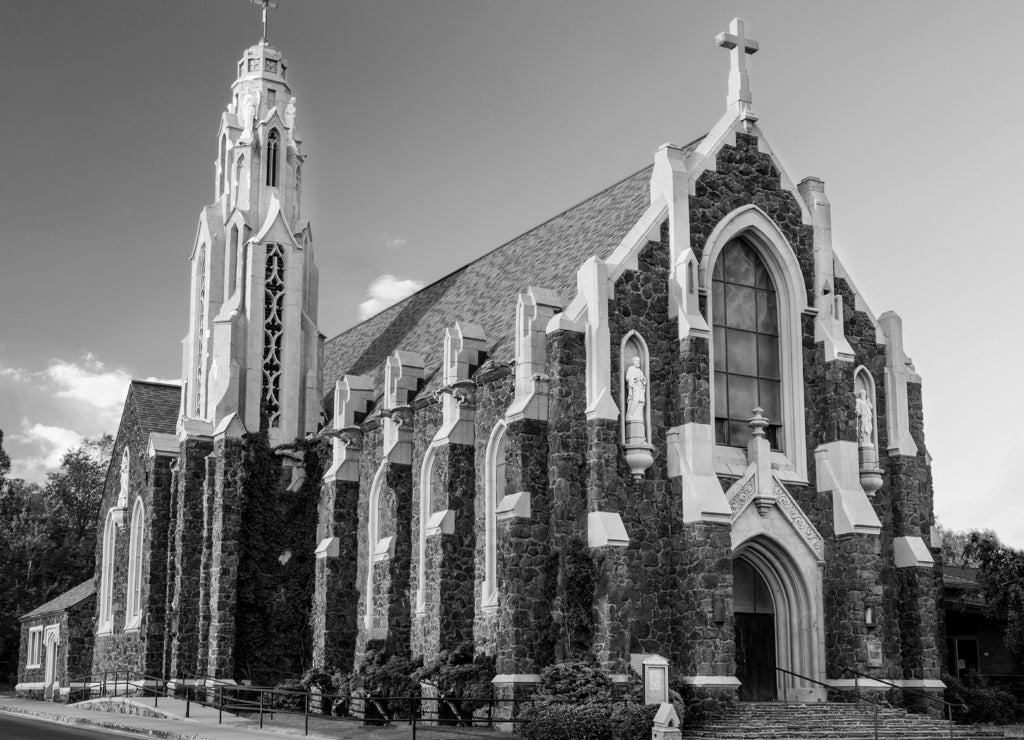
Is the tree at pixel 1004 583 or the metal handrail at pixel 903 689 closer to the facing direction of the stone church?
the metal handrail

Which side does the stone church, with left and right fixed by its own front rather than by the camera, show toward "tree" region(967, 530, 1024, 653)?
left

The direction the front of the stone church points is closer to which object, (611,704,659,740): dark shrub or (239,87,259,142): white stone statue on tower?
the dark shrub

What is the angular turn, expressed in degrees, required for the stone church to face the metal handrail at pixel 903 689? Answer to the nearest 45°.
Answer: approximately 45° to its left

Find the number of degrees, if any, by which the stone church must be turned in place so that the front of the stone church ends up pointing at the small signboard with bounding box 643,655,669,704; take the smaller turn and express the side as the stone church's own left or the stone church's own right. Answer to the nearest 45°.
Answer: approximately 45° to the stone church's own right

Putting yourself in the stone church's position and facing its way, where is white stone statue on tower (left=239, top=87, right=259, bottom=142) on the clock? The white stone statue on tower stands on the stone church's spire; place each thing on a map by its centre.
The white stone statue on tower is roughly at 6 o'clock from the stone church.

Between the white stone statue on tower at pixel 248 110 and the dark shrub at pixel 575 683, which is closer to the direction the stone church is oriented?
the dark shrub

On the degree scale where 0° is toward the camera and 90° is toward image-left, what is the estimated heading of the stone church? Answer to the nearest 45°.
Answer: approximately 315°

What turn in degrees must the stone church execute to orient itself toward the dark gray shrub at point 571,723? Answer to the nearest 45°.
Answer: approximately 45° to its right

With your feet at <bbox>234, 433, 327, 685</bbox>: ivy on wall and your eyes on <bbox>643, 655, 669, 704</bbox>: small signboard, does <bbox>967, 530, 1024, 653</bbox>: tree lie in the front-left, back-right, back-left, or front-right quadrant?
front-left
